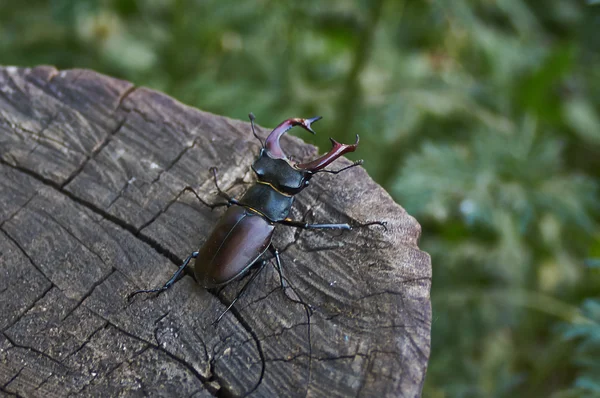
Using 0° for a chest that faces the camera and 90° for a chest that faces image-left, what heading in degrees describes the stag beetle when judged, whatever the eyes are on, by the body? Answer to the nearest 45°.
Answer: approximately 225°
